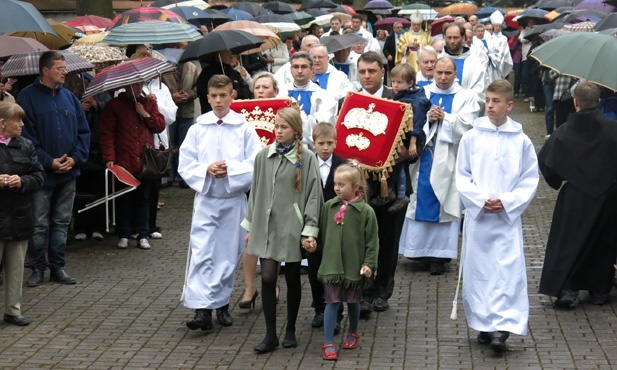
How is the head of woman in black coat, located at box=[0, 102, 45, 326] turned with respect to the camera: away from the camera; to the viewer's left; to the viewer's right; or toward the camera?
to the viewer's right

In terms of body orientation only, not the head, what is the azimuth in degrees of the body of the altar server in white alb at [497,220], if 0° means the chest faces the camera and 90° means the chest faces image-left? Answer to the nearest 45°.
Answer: approximately 0°

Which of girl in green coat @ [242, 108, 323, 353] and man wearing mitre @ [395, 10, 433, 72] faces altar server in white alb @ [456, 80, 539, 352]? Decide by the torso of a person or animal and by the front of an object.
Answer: the man wearing mitre

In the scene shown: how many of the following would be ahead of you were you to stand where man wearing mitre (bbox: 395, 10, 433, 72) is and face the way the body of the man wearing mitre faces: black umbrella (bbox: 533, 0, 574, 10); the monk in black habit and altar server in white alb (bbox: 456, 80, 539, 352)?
2

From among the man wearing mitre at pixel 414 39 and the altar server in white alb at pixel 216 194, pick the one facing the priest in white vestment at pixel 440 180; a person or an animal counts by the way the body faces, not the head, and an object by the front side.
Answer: the man wearing mitre

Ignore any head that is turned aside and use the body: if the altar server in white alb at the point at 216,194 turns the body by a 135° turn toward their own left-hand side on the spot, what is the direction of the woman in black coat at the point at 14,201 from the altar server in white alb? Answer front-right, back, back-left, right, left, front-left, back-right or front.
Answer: back-left

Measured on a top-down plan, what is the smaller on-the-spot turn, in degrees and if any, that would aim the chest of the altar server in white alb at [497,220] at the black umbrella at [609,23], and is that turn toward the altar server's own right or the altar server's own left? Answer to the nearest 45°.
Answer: approximately 180°

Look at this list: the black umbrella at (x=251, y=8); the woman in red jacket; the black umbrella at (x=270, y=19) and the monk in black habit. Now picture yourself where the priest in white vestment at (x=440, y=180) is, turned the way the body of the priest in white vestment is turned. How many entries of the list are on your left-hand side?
1
